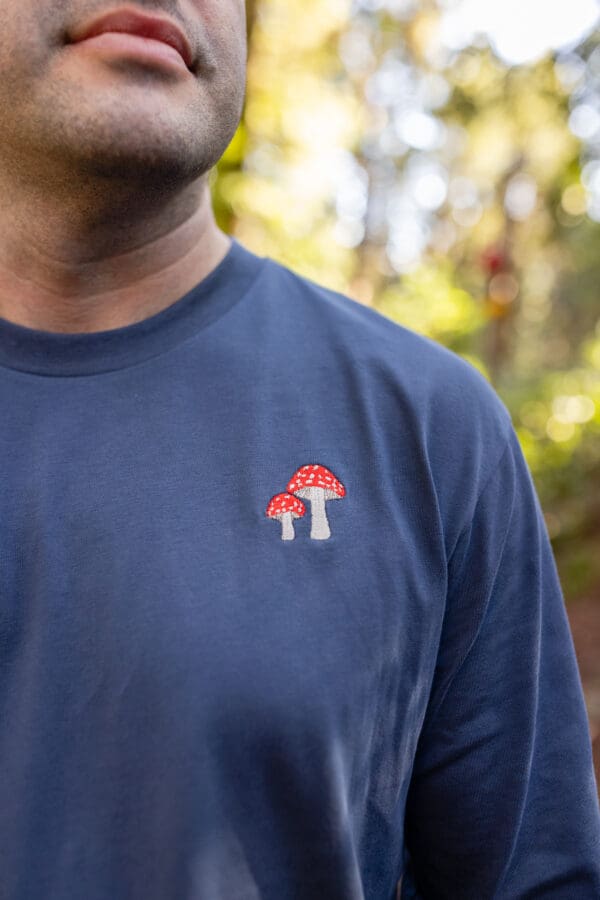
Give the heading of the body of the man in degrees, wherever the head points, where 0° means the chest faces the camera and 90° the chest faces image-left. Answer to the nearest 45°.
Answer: approximately 0°

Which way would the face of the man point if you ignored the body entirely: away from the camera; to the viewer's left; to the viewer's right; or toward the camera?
toward the camera
